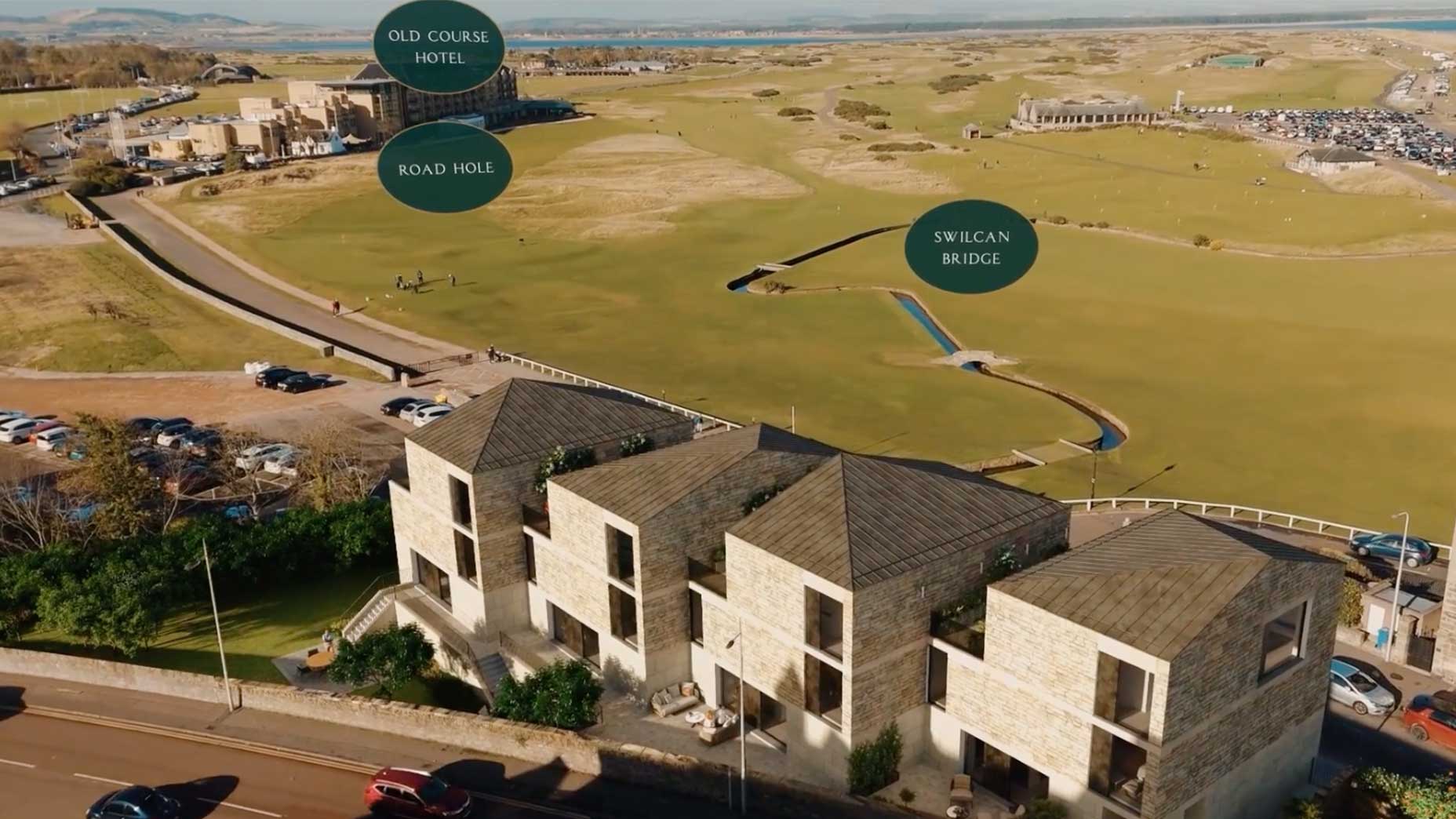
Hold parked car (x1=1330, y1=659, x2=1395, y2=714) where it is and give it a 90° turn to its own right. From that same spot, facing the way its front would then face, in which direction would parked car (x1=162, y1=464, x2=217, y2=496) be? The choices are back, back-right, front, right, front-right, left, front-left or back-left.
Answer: front-right

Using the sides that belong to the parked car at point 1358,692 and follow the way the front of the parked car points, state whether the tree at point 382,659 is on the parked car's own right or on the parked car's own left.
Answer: on the parked car's own right

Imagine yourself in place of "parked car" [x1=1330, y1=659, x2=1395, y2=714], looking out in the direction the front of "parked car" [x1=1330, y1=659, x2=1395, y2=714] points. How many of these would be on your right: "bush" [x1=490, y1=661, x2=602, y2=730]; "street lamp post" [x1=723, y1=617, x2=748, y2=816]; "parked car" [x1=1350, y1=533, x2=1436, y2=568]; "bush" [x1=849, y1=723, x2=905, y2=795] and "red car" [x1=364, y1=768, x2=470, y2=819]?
4

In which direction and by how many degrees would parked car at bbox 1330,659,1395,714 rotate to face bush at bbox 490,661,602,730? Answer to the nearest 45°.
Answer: approximately 90° to its right

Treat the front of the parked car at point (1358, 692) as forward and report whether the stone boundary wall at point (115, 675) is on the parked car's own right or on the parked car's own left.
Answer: on the parked car's own right

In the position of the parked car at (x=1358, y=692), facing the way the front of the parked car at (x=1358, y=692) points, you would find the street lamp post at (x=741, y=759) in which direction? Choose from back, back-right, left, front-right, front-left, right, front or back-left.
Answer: right

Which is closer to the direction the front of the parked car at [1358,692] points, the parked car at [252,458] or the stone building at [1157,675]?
the stone building

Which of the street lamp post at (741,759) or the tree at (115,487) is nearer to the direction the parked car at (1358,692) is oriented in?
the street lamp post

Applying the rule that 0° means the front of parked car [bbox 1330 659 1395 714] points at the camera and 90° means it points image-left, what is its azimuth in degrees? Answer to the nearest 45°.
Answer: approximately 315°

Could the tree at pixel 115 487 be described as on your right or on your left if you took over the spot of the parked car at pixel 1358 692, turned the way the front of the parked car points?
on your right

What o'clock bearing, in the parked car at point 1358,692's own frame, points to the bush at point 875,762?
The bush is roughly at 3 o'clock from the parked car.

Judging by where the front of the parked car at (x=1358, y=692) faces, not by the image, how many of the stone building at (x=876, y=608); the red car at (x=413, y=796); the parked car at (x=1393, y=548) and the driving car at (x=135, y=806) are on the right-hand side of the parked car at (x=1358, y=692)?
3
